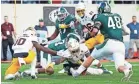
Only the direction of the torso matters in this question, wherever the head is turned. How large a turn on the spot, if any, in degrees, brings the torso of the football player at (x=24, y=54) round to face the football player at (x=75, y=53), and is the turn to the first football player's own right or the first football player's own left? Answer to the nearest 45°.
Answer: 0° — they already face them

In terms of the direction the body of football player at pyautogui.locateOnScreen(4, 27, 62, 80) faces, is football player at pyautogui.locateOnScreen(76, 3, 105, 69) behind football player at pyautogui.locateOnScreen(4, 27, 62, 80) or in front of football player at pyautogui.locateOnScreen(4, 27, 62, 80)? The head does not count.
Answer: in front

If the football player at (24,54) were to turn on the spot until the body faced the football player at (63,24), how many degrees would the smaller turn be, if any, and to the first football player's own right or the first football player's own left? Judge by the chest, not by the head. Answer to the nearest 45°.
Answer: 0° — they already face them

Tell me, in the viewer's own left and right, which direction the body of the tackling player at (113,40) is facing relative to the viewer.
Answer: facing away from the viewer and to the left of the viewer

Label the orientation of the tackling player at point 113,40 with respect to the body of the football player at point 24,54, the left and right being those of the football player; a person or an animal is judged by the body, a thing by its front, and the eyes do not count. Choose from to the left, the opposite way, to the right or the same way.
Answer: to the left

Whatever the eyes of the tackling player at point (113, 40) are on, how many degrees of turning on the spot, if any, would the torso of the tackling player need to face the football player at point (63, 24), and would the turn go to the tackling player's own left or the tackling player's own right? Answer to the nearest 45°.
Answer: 0° — they already face them

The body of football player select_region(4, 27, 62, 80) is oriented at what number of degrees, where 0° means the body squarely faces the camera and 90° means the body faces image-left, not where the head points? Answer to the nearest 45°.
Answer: approximately 225°

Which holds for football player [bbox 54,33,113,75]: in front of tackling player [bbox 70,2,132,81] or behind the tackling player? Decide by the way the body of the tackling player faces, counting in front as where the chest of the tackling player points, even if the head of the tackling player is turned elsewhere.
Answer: in front
